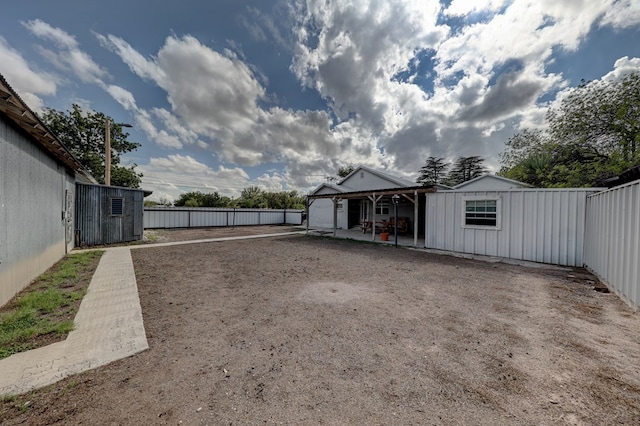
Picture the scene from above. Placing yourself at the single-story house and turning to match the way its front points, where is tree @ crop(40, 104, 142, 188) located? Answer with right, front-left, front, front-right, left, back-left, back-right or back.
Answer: front-right

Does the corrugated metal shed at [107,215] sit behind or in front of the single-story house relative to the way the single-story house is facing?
in front

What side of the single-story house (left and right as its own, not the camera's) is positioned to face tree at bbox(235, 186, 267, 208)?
right

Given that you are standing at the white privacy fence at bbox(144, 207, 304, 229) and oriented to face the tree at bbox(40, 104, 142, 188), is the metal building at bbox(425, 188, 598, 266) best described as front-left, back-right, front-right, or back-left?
back-left

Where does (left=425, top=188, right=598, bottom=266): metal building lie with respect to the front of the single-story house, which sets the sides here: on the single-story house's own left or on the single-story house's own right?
on the single-story house's own left

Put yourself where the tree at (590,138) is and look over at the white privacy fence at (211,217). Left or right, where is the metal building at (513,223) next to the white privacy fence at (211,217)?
left

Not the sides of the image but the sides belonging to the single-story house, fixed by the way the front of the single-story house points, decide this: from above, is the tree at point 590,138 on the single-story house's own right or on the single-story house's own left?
on the single-story house's own left

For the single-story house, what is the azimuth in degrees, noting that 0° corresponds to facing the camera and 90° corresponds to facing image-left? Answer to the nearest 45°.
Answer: approximately 45°
